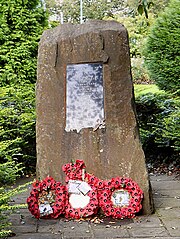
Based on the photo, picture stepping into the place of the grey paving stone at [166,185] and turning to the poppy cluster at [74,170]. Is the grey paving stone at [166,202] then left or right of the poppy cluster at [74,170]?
left

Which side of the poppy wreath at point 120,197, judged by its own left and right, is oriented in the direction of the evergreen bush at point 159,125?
back

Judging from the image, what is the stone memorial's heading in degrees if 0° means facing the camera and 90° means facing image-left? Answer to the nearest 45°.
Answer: approximately 0°

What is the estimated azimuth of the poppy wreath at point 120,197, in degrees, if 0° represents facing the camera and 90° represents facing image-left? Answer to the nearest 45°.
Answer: approximately 0°

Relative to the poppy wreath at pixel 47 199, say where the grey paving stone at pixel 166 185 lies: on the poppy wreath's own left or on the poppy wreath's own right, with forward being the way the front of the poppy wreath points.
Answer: on the poppy wreath's own left

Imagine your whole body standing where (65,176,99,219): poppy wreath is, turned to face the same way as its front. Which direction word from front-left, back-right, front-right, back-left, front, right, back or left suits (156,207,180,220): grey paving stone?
left

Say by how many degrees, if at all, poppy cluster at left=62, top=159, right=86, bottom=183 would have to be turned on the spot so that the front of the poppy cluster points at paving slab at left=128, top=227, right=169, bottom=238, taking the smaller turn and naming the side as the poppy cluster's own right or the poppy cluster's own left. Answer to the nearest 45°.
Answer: approximately 45° to the poppy cluster's own left

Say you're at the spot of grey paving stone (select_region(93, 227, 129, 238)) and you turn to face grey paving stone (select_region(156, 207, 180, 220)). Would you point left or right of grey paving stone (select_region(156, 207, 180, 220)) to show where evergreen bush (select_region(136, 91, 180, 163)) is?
left
